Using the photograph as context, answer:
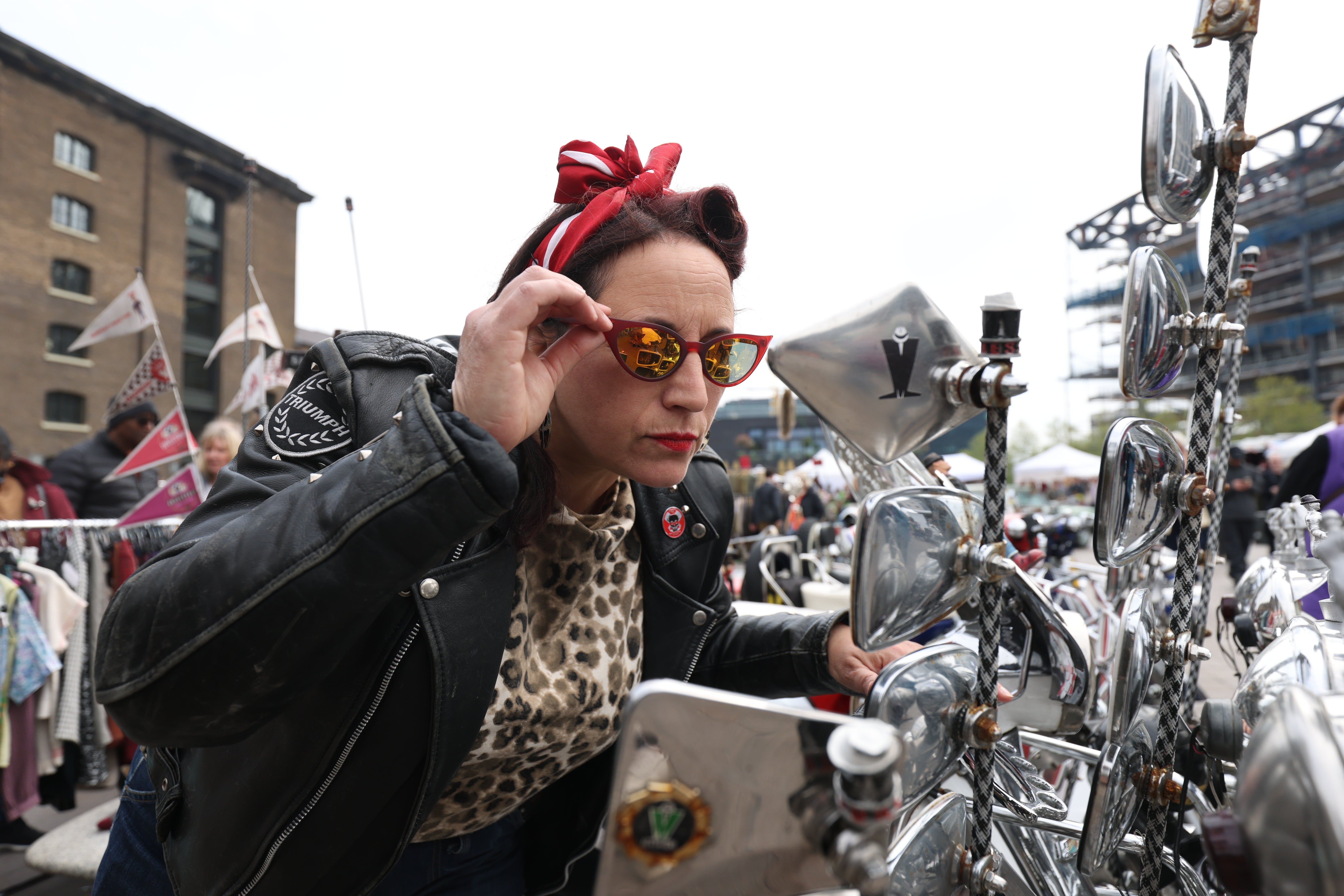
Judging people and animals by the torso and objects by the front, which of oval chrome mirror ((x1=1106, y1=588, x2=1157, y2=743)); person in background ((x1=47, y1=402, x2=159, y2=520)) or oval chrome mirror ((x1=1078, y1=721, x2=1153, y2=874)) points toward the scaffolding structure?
the person in background

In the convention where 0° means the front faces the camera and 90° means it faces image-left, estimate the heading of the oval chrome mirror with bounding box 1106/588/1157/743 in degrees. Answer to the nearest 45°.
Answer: approximately 90°

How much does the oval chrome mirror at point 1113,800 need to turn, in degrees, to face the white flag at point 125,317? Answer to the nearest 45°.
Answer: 0° — it already faces it

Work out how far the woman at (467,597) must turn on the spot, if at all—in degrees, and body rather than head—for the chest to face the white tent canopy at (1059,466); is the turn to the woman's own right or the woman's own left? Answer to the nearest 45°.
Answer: approximately 90° to the woman's own left

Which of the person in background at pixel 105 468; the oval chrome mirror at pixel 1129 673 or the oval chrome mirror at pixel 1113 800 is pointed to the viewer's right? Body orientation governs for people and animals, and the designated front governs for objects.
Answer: the person in background

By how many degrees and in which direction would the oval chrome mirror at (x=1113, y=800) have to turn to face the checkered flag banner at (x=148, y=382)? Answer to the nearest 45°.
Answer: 0° — it already faces it
